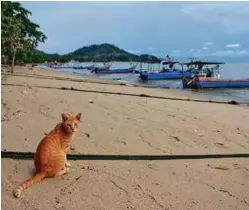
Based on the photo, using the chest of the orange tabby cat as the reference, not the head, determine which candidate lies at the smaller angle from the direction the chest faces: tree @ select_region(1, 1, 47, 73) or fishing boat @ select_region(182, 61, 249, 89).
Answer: the fishing boat

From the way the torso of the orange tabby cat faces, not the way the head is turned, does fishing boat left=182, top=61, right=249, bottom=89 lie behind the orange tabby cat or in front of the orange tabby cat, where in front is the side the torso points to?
in front

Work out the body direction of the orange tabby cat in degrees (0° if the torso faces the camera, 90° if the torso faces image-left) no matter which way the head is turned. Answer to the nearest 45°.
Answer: approximately 225°
